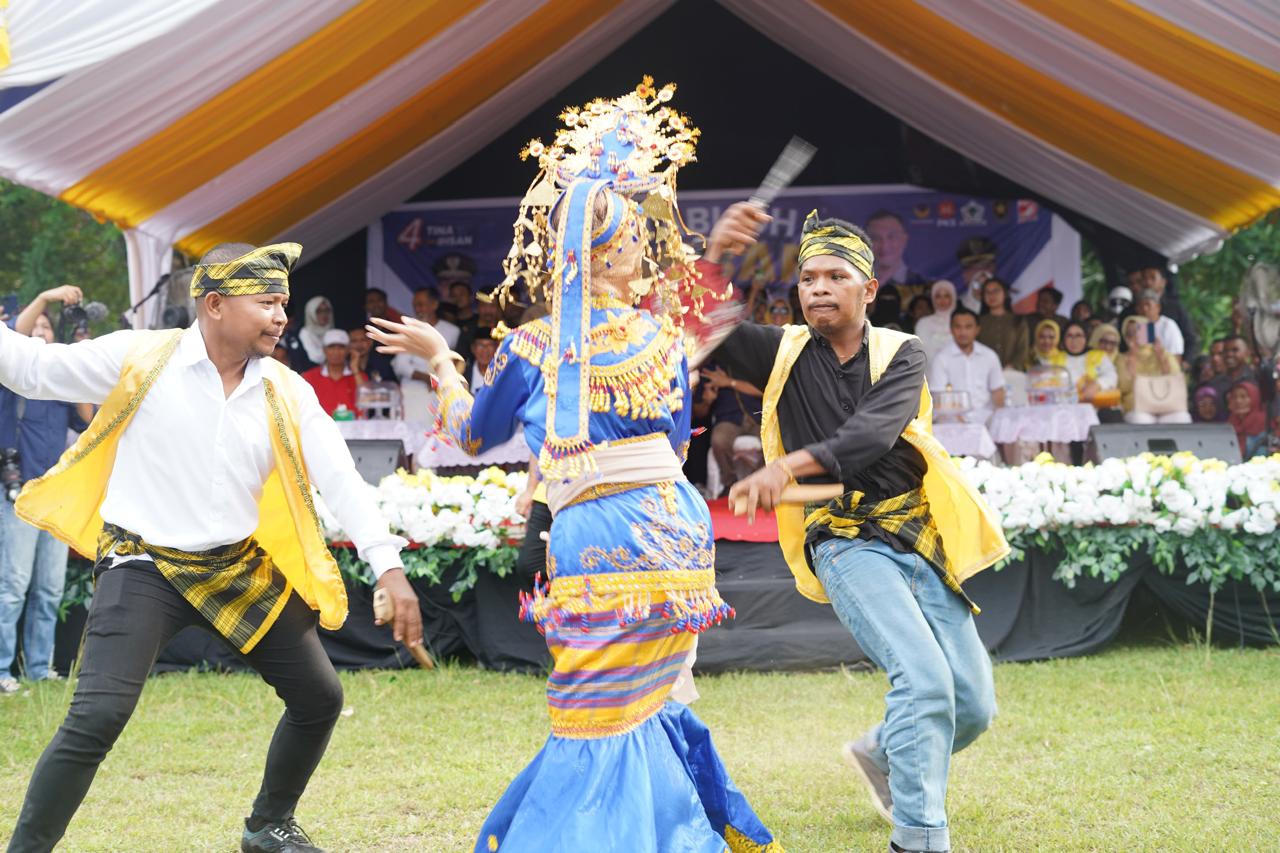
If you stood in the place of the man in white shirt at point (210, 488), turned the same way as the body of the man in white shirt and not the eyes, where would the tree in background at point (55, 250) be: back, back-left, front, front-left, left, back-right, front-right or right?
back-left

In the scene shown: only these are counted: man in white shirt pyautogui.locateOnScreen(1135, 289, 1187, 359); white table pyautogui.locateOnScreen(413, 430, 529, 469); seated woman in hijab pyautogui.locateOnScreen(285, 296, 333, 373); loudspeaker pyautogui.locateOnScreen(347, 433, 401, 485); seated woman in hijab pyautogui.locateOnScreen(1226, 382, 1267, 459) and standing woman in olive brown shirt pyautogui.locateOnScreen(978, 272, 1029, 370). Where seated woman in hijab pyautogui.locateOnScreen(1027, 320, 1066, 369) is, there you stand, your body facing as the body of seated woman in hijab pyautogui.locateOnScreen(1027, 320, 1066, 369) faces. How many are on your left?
2

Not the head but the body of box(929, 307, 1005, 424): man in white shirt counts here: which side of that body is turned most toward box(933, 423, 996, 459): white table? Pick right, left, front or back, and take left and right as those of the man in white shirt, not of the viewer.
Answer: front

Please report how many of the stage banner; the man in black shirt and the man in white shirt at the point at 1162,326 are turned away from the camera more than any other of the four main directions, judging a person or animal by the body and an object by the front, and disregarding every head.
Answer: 0

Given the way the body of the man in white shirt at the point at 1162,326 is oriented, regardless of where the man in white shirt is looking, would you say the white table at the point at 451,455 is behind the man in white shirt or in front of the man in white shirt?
in front

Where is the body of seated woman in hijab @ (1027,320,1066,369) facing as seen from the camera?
toward the camera

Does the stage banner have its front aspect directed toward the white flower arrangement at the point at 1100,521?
yes

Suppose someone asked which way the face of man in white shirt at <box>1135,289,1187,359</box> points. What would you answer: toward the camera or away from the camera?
toward the camera

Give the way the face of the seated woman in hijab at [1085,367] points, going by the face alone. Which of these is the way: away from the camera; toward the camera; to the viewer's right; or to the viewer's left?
toward the camera

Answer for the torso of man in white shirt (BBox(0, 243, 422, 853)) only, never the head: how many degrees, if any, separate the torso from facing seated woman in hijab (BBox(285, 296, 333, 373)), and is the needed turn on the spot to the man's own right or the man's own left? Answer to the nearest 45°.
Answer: approximately 135° to the man's own left

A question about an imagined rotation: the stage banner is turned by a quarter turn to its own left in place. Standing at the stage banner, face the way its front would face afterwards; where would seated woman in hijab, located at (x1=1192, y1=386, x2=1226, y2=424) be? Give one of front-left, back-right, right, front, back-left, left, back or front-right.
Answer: front-right

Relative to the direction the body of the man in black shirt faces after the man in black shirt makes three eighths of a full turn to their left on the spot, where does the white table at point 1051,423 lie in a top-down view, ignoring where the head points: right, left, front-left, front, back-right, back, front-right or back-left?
left

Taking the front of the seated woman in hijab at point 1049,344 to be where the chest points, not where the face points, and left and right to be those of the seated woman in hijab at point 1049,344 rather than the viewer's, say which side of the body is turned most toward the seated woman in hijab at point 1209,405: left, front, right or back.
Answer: left

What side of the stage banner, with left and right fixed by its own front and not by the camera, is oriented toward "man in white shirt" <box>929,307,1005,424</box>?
front

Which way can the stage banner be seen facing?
toward the camera

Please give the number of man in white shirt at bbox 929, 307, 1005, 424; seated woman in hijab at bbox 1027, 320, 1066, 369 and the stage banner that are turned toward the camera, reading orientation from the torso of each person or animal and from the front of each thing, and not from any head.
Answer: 3

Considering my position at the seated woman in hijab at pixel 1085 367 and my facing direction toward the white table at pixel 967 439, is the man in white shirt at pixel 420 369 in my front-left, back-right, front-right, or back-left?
front-right

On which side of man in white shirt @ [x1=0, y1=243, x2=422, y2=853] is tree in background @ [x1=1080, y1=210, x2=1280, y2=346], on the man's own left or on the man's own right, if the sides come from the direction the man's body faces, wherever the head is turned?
on the man's own left

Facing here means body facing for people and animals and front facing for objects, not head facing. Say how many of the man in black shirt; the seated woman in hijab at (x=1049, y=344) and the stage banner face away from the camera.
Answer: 0
